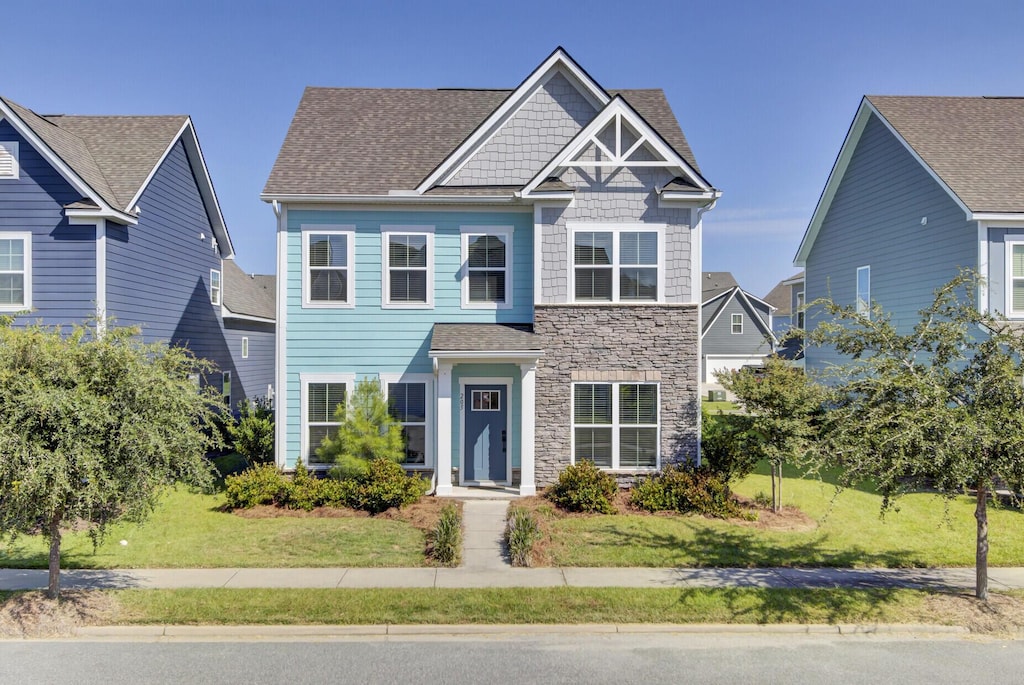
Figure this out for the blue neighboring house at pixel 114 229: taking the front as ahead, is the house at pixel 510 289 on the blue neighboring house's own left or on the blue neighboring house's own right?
on the blue neighboring house's own left

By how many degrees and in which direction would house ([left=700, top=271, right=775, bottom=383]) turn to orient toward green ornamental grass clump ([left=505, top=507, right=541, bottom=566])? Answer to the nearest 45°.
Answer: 0° — it already faces it

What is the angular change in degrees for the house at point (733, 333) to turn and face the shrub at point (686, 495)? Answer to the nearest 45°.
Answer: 0° — it already faces it

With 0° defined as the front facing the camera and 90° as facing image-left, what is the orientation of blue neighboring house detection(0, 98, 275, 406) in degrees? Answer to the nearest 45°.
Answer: approximately 45°

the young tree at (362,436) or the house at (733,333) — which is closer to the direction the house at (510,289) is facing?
the young tree

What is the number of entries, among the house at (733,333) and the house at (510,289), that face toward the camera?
2
